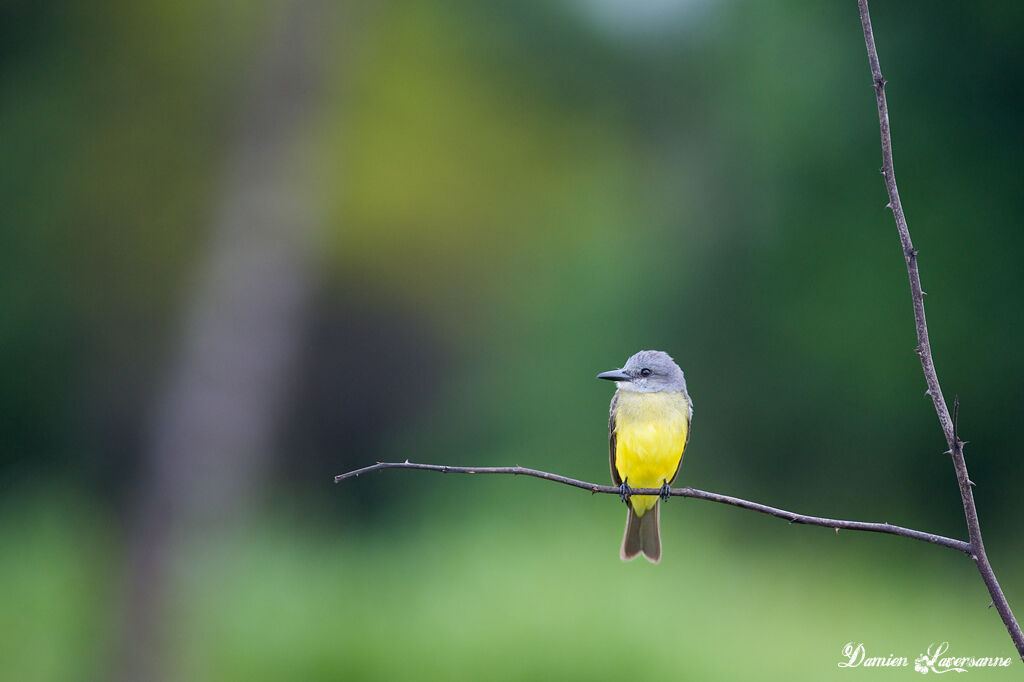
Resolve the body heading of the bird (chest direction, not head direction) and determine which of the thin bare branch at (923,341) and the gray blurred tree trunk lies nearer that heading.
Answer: the thin bare branch

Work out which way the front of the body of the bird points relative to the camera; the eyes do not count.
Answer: toward the camera

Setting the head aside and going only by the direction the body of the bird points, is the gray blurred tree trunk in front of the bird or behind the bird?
behind
